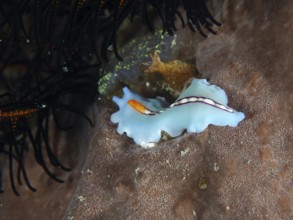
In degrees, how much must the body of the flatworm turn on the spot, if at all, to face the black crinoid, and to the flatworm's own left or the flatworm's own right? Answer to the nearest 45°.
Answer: approximately 45° to the flatworm's own right

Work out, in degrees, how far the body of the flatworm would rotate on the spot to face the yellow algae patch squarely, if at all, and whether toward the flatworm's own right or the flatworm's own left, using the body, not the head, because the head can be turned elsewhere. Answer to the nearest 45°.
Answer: approximately 90° to the flatworm's own right

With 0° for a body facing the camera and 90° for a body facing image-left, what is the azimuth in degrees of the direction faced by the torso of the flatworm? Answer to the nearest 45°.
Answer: approximately 90°
